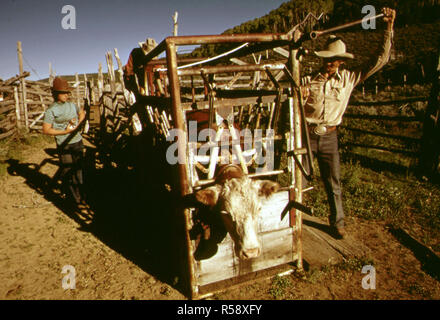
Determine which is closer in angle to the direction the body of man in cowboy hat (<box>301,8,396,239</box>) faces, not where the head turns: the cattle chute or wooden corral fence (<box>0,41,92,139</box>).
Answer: the cattle chute

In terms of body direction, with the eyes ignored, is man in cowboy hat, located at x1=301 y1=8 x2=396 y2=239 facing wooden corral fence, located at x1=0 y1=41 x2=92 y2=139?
no

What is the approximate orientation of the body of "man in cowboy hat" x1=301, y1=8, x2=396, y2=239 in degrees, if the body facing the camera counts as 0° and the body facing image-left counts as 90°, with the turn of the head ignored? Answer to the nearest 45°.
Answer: approximately 0°

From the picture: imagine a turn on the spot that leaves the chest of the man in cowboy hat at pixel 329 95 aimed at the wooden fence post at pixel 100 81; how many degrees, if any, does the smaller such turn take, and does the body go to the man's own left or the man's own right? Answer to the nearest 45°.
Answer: approximately 135° to the man's own right

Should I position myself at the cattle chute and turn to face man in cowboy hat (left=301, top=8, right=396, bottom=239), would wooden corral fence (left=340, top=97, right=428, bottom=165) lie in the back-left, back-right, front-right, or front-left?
front-left

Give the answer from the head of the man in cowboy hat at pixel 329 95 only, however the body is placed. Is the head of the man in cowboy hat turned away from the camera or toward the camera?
toward the camera
